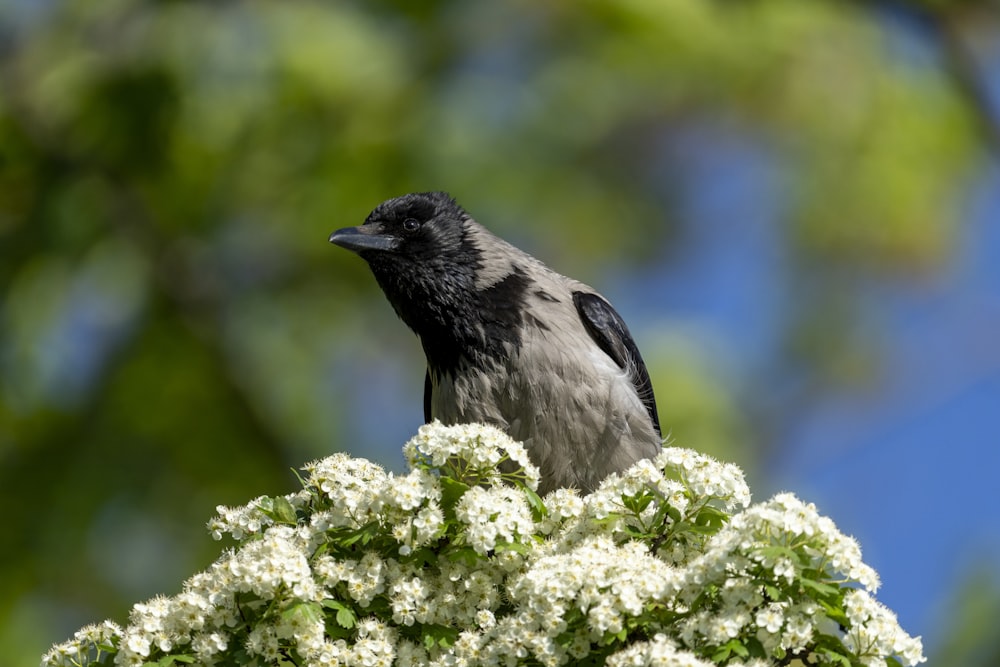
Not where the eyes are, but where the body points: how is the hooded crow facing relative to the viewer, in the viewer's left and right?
facing the viewer and to the left of the viewer
